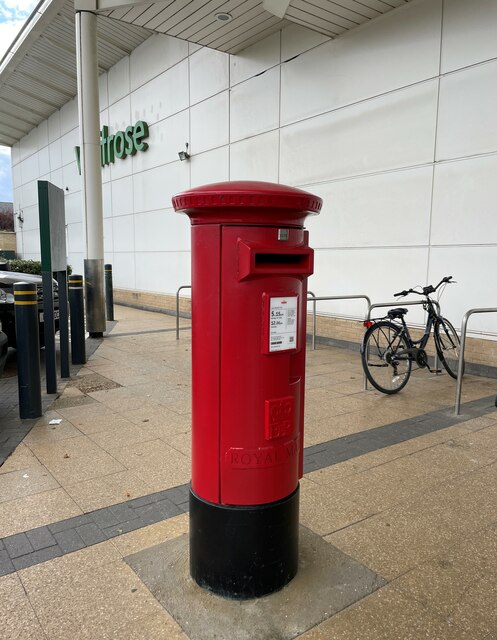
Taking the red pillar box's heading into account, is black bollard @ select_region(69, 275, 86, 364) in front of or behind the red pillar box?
behind

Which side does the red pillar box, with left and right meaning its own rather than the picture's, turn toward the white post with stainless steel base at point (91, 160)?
back

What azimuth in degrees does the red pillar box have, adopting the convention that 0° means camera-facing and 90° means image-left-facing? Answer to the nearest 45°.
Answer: approximately 315°

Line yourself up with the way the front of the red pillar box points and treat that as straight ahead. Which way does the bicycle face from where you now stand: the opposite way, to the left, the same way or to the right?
to the left

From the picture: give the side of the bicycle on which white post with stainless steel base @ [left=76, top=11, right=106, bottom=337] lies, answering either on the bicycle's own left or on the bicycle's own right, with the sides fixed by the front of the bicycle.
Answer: on the bicycle's own left

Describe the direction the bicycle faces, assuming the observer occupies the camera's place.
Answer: facing away from the viewer and to the right of the viewer

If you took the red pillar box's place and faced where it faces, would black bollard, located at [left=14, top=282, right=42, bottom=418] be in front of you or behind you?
behind

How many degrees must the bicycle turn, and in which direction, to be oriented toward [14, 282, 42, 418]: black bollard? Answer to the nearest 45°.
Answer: approximately 180°

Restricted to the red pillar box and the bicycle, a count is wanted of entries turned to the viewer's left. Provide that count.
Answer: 0

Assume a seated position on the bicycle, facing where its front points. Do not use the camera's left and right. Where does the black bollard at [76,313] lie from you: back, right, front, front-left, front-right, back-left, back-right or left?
back-left

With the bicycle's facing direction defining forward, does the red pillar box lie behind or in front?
behind

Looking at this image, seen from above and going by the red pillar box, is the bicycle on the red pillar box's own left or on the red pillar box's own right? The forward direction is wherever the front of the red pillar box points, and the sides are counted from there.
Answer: on the red pillar box's own left
